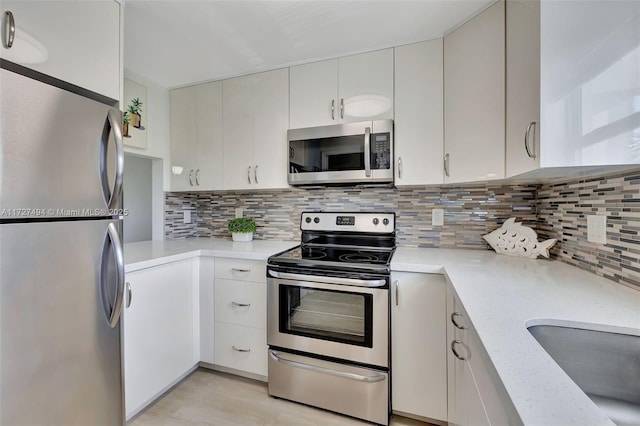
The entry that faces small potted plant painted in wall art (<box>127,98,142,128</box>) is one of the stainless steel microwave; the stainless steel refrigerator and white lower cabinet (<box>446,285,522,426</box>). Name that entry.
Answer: the white lower cabinet

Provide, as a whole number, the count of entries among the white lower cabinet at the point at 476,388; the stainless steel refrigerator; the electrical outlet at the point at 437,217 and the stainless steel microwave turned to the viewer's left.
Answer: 1

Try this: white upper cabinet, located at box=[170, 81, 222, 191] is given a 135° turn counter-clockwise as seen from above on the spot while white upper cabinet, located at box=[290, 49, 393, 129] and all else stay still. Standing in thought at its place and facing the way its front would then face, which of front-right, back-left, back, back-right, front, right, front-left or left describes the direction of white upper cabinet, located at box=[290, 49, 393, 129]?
front-right

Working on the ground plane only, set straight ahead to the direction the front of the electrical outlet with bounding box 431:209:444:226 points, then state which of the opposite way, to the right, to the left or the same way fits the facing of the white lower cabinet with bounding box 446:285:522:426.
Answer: to the right

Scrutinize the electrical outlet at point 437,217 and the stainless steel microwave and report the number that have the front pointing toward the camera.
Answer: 2

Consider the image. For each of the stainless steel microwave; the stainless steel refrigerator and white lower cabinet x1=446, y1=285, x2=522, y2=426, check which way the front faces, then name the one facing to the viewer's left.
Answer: the white lower cabinet

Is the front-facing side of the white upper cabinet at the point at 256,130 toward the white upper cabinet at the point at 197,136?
no

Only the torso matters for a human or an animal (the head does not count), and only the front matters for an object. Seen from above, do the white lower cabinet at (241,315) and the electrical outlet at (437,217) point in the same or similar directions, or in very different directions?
same or similar directions

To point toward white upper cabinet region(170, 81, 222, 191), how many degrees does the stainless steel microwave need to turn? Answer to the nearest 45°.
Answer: approximately 90° to its right

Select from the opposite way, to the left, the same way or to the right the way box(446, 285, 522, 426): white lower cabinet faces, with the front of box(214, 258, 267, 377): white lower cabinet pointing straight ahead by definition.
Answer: to the right

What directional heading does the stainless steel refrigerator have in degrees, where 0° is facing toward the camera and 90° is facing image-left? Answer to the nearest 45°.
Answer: approximately 315°

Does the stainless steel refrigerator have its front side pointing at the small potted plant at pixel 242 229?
no

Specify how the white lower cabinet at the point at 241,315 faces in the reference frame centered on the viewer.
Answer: facing the viewer and to the left of the viewer

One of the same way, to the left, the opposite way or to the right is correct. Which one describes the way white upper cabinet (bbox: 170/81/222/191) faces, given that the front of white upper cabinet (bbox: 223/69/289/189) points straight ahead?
the same way

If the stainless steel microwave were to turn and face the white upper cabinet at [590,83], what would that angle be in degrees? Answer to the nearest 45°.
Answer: approximately 45° to its left

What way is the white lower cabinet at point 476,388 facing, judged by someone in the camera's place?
facing to the left of the viewer

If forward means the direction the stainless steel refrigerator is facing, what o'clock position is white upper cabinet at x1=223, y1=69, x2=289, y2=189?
The white upper cabinet is roughly at 10 o'clock from the stainless steel refrigerator.

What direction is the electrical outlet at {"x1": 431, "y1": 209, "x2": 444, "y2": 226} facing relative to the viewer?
toward the camera

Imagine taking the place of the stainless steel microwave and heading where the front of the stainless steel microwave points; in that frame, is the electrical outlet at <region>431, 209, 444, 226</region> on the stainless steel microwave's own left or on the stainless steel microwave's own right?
on the stainless steel microwave's own left

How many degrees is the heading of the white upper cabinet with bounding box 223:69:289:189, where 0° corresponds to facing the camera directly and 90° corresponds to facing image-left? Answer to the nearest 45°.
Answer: approximately 45°

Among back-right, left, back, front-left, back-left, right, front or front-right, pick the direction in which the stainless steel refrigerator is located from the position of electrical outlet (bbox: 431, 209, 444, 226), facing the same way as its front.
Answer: front-right

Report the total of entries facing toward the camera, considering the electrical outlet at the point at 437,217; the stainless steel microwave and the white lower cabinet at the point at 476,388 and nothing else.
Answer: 2
